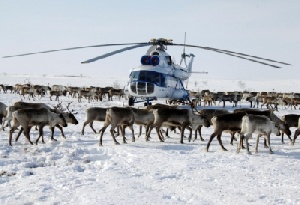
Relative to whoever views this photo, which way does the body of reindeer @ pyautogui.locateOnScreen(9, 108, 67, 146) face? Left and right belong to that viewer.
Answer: facing to the right of the viewer
